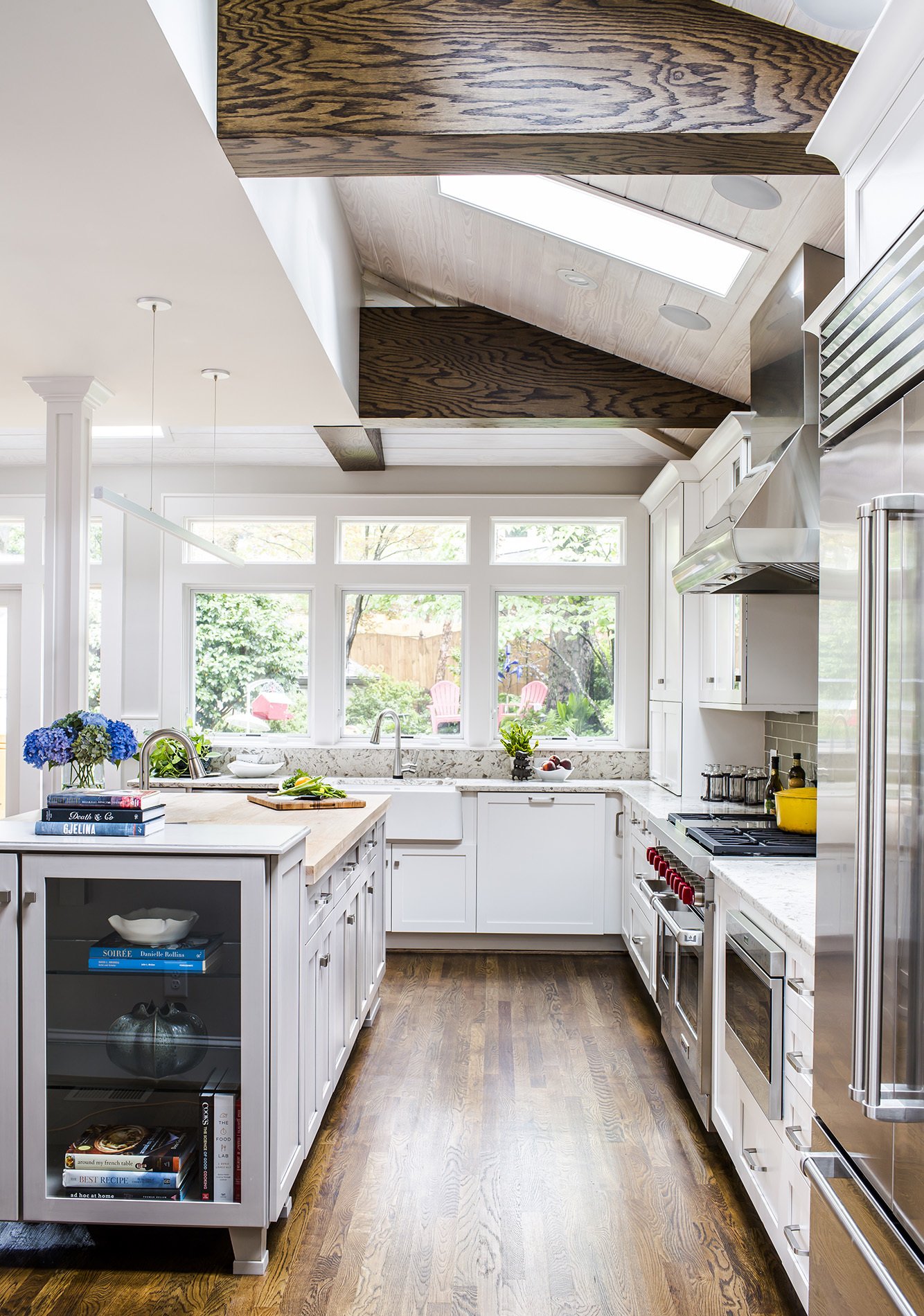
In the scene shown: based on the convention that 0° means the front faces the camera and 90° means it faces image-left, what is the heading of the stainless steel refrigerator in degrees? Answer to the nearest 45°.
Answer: approximately 90°

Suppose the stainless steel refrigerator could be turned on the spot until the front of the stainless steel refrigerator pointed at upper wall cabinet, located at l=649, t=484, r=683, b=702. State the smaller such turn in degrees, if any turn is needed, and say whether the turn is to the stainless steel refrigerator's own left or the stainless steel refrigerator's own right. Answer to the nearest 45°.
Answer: approximately 90° to the stainless steel refrigerator's own right

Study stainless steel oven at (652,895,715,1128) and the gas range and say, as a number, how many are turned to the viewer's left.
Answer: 2

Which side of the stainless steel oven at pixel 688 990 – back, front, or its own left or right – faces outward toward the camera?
left

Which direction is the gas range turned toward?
to the viewer's left

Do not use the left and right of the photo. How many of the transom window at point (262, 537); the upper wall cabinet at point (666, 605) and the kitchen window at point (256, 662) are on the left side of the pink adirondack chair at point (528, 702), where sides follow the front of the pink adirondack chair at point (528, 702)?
1

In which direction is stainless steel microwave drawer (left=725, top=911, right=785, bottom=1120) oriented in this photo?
to the viewer's left

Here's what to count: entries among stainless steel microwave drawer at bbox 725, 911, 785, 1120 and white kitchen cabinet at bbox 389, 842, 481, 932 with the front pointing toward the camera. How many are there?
1

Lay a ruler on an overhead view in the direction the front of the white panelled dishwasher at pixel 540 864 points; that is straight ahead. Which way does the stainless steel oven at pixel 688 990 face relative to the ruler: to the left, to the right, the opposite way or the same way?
to the right

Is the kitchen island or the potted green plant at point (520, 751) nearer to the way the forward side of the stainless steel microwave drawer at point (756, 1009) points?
the kitchen island

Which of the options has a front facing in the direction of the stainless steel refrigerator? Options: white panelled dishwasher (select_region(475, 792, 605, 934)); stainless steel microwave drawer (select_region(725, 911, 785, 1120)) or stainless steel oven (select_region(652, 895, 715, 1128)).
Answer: the white panelled dishwasher
